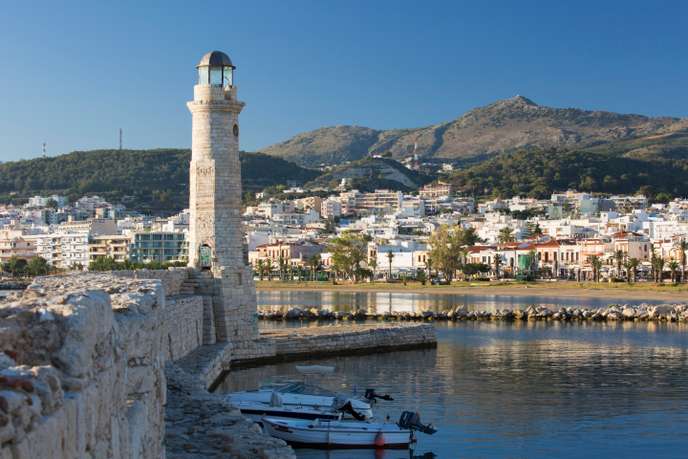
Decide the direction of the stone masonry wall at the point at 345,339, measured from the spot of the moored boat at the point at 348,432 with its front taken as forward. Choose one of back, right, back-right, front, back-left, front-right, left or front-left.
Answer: right

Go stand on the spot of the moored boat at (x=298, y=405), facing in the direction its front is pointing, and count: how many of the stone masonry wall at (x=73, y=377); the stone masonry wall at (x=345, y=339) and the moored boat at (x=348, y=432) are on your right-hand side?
1

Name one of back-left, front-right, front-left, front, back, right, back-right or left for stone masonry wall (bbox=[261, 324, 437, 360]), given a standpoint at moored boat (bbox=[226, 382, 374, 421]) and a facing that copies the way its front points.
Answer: right

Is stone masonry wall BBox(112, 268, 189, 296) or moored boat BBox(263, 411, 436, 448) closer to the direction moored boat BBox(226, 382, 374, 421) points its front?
the stone masonry wall

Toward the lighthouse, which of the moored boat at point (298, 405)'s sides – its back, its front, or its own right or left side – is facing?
right

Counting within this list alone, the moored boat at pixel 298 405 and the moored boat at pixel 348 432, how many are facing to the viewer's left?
2

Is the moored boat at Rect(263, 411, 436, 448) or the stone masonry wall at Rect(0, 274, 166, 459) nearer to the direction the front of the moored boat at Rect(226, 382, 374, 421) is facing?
the stone masonry wall

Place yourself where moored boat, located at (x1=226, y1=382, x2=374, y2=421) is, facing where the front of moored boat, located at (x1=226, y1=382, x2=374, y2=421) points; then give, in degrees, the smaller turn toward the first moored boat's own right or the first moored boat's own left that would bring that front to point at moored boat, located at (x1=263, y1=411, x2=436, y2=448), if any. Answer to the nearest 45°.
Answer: approximately 135° to the first moored boat's own left

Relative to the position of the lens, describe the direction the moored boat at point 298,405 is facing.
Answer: facing to the left of the viewer

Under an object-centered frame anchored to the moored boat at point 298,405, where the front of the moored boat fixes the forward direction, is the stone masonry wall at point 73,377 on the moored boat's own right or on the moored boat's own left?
on the moored boat's own left

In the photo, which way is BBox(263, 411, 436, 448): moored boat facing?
to the viewer's left
